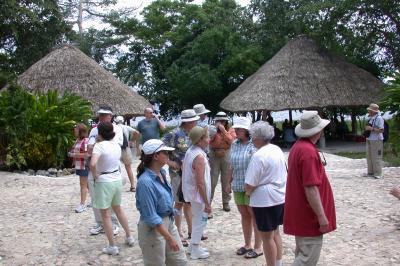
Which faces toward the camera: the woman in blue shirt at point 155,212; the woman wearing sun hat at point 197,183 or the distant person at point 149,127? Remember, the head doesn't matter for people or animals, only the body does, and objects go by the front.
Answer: the distant person

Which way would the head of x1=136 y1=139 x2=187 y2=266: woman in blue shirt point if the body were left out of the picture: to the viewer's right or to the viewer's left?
to the viewer's right

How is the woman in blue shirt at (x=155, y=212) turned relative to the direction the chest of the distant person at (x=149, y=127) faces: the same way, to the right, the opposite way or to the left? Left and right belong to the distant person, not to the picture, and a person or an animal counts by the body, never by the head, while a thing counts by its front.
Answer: to the left

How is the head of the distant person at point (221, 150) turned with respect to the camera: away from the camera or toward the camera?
toward the camera

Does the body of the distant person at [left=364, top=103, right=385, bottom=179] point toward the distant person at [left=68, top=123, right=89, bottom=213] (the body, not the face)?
yes

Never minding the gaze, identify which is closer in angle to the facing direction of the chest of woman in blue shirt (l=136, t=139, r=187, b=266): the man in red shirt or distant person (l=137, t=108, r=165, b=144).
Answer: the man in red shirt

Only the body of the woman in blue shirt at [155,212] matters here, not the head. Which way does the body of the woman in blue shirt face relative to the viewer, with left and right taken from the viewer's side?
facing to the right of the viewer

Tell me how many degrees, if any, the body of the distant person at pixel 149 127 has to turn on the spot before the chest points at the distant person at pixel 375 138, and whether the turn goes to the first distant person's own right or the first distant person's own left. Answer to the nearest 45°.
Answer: approximately 90° to the first distant person's own left

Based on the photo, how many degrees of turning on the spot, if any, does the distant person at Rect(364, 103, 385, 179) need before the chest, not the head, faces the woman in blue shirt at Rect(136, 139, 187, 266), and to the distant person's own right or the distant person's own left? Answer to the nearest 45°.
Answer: approximately 45° to the distant person's own left

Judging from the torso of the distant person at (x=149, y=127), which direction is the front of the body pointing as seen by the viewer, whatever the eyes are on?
toward the camera
